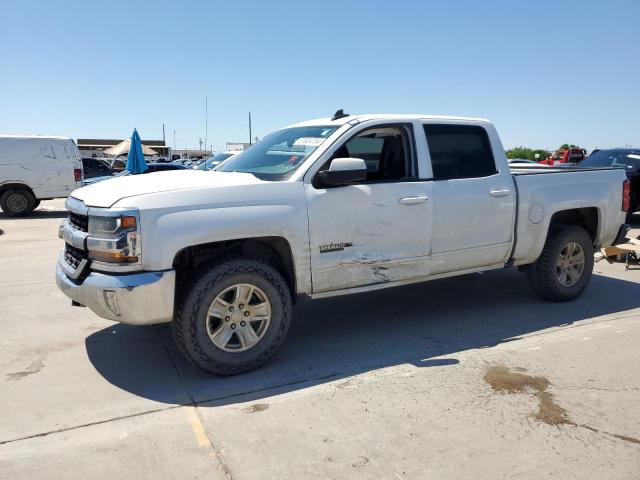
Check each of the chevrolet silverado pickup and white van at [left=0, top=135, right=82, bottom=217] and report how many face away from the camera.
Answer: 0

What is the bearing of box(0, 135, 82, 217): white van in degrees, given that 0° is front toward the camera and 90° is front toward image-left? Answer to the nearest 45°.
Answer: approximately 90°

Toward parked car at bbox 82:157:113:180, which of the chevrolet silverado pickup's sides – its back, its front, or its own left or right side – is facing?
right

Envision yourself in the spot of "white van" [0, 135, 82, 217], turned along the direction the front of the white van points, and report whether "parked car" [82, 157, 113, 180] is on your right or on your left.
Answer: on your right

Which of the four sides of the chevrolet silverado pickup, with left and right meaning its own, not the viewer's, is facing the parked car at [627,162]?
back

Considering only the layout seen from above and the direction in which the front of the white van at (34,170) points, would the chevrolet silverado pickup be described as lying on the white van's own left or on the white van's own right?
on the white van's own left
